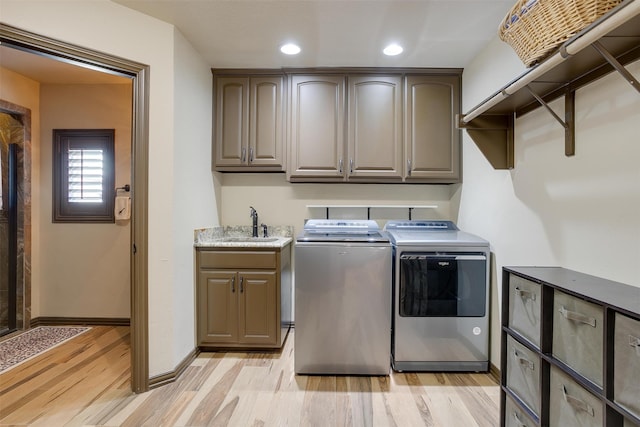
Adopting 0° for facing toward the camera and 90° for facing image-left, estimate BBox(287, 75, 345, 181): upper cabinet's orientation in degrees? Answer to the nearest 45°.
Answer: approximately 0°

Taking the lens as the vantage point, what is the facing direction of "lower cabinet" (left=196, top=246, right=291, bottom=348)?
facing the viewer

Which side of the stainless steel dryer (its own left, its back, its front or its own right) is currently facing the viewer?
front

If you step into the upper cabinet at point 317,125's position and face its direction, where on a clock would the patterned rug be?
The patterned rug is roughly at 3 o'clock from the upper cabinet.

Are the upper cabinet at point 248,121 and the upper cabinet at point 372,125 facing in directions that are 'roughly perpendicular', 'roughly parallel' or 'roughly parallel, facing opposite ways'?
roughly parallel

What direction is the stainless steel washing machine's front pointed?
toward the camera

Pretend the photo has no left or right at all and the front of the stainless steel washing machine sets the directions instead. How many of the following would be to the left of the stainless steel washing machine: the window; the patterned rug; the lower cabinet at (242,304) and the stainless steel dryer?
1

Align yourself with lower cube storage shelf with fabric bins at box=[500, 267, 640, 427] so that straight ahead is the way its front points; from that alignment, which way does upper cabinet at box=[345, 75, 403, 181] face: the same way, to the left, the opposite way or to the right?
to the left

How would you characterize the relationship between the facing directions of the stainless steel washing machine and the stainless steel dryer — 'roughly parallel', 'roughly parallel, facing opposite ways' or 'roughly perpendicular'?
roughly parallel

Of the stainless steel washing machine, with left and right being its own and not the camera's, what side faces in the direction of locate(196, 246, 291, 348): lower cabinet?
right

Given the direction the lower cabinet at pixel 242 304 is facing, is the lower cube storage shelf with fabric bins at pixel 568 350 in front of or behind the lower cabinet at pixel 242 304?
in front

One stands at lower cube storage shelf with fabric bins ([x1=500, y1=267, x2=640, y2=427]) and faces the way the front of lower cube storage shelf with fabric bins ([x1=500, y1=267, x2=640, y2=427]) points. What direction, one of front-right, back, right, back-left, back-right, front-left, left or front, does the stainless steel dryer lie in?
right

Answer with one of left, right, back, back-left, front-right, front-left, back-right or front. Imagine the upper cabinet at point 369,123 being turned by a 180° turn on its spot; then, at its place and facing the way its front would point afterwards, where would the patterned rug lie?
left

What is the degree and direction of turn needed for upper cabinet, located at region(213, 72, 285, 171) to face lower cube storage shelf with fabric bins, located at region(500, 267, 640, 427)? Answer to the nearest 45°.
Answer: approximately 45° to its left

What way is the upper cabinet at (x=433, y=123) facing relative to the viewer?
toward the camera

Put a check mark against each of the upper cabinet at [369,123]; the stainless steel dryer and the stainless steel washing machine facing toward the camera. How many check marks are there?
3
